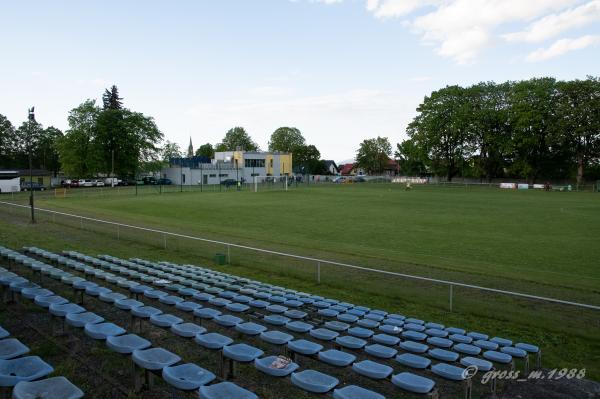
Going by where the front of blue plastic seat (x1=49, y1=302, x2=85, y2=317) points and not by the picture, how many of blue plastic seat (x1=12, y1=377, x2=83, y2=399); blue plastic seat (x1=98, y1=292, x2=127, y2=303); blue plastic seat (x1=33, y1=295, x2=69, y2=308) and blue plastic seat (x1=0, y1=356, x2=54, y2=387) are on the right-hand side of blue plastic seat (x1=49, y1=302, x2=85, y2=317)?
2

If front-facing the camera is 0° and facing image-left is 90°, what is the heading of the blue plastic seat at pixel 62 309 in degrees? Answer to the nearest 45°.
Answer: approximately 270°

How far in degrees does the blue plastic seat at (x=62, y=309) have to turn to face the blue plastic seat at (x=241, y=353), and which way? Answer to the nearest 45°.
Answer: approximately 45° to its right

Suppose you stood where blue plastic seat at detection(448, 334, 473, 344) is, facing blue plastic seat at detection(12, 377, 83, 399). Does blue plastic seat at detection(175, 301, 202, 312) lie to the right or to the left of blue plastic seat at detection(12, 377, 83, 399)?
right

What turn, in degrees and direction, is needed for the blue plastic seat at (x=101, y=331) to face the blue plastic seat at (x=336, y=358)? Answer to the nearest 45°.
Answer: approximately 45° to its right

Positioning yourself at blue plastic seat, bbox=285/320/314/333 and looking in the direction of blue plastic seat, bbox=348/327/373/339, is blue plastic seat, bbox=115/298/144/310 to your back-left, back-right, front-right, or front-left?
back-left

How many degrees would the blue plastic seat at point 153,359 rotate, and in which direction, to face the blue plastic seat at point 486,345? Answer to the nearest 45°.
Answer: approximately 45° to its right

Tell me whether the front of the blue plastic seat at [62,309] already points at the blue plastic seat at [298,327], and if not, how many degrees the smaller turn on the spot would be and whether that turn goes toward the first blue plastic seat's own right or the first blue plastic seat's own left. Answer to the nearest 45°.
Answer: approximately 45° to the first blue plastic seat's own right

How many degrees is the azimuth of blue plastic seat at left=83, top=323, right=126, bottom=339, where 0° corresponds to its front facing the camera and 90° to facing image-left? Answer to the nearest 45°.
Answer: approximately 270°
